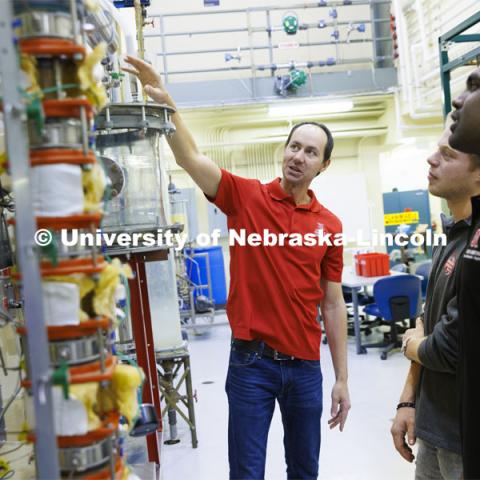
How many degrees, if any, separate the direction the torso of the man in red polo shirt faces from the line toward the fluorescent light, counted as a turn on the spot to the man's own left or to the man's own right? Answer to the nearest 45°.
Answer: approximately 180°

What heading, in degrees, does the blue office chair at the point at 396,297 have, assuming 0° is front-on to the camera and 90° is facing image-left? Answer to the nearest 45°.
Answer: approximately 135°

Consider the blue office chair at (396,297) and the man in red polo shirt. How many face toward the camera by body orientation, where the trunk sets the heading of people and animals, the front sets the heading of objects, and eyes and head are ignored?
1

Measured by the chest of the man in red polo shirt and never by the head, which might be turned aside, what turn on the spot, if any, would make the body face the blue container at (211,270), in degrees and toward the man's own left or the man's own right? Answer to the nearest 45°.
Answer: approximately 180°

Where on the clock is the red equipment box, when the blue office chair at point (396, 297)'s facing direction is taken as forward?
The red equipment box is roughly at 1 o'clock from the blue office chair.

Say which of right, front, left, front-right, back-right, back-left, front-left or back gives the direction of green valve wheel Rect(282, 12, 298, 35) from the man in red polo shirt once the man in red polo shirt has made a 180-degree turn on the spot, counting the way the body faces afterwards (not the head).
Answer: front

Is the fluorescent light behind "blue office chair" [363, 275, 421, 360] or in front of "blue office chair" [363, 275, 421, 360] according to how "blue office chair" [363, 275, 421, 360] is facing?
in front

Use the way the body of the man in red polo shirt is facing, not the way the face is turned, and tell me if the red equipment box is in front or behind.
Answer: behind

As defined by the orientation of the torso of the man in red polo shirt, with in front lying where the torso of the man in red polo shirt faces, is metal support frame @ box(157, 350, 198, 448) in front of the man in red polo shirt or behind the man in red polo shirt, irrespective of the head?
behind
